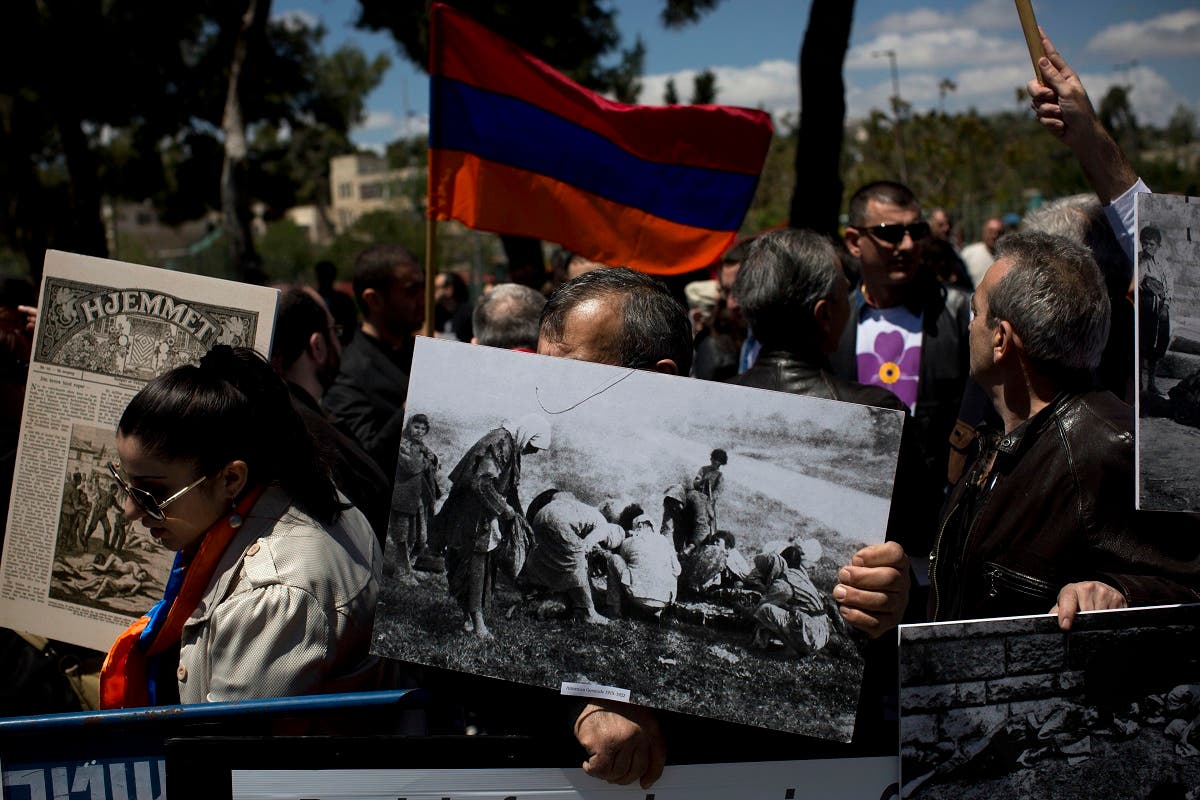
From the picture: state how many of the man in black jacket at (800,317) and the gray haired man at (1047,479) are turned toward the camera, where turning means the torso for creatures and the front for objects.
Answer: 0

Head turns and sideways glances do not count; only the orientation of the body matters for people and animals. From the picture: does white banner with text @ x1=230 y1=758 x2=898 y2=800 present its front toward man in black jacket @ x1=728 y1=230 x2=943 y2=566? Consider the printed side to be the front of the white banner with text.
no

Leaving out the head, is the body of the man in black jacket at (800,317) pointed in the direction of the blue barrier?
no

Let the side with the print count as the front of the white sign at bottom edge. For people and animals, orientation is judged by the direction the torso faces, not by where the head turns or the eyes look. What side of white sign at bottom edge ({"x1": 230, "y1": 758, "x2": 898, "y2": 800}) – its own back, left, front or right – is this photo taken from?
front

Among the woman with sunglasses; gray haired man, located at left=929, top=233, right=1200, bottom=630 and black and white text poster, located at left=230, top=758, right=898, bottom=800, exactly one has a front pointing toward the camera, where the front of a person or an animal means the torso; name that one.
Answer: the black and white text poster

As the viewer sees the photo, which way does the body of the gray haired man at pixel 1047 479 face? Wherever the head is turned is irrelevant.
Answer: to the viewer's left

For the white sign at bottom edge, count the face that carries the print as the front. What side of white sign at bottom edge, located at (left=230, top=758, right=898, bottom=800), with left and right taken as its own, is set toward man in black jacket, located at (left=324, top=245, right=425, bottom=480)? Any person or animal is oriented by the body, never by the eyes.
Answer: back

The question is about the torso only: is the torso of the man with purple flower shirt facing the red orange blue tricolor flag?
no

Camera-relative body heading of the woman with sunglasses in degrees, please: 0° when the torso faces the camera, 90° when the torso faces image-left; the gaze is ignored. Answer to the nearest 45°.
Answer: approximately 90°

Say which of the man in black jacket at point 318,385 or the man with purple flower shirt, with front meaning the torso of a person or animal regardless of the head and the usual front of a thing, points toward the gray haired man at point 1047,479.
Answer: the man with purple flower shirt

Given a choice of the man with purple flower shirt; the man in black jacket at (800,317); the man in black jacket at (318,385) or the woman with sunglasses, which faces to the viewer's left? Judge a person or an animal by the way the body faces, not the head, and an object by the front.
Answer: the woman with sunglasses

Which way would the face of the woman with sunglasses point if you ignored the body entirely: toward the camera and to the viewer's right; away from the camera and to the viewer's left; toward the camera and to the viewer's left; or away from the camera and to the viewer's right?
toward the camera and to the viewer's left
